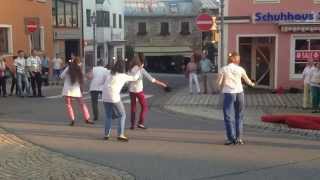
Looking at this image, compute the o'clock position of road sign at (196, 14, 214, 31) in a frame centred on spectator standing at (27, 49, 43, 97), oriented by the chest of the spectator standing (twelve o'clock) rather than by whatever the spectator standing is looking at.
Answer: The road sign is roughly at 10 o'clock from the spectator standing.

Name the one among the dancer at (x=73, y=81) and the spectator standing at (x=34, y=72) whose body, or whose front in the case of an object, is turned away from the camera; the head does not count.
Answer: the dancer

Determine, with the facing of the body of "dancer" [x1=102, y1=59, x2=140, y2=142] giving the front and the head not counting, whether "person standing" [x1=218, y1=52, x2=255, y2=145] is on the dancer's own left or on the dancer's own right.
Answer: on the dancer's own right

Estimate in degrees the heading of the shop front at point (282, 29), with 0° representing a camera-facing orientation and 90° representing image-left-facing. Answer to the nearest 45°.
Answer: approximately 0°

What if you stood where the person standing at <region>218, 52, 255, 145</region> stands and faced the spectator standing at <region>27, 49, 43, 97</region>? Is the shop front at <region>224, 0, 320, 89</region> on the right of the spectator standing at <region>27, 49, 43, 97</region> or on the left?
right

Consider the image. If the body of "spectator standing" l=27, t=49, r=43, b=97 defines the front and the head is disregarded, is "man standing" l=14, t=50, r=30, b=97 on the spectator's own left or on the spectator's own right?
on the spectator's own right

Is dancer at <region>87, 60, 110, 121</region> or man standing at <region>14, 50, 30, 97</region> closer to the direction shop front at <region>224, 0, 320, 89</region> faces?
the dancer

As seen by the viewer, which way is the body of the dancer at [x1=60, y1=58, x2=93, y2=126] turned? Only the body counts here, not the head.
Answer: away from the camera

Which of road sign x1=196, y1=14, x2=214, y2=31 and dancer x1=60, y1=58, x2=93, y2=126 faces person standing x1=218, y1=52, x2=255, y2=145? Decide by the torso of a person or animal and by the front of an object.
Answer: the road sign

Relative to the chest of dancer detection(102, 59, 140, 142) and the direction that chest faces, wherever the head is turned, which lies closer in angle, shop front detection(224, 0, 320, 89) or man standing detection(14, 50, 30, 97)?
the shop front
